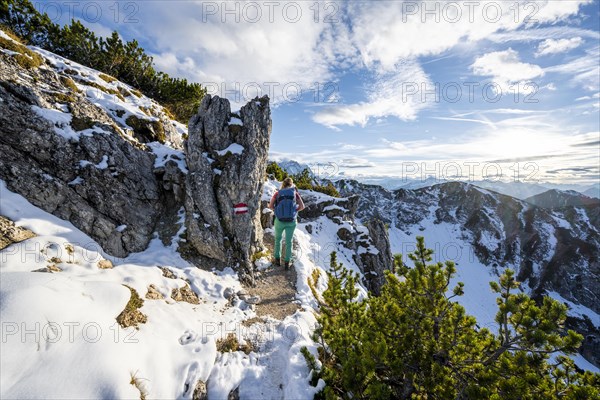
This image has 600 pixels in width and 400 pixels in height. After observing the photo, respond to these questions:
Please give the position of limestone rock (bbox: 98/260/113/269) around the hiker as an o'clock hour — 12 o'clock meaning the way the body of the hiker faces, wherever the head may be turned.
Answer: The limestone rock is roughly at 8 o'clock from the hiker.

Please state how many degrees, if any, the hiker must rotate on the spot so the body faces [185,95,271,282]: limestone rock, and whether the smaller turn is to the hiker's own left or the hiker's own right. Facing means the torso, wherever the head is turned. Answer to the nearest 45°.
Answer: approximately 45° to the hiker's own left

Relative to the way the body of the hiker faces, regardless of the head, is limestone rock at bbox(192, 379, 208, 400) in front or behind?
behind

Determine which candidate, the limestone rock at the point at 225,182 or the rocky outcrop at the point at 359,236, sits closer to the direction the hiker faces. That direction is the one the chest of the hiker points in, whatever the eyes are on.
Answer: the rocky outcrop

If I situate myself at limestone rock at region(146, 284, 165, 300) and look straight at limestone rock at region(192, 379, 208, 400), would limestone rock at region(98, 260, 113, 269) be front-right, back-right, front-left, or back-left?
back-right

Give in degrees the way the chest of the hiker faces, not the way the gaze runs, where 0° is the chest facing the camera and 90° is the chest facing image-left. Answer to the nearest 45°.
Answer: approximately 180°

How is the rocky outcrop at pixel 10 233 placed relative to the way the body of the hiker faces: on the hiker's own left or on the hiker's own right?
on the hiker's own left

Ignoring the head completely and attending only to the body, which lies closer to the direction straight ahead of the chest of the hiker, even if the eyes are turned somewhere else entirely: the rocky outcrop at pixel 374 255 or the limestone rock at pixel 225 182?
the rocky outcrop
